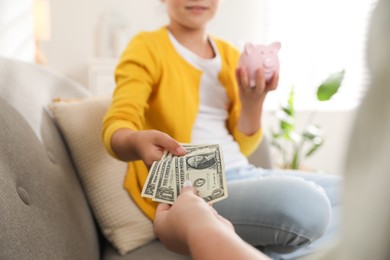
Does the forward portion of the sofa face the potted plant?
no

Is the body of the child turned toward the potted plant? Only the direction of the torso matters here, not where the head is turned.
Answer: no

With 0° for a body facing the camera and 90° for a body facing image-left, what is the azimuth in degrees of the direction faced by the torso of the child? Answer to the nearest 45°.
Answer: approximately 315°

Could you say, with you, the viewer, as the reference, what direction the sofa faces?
facing the viewer and to the right of the viewer
